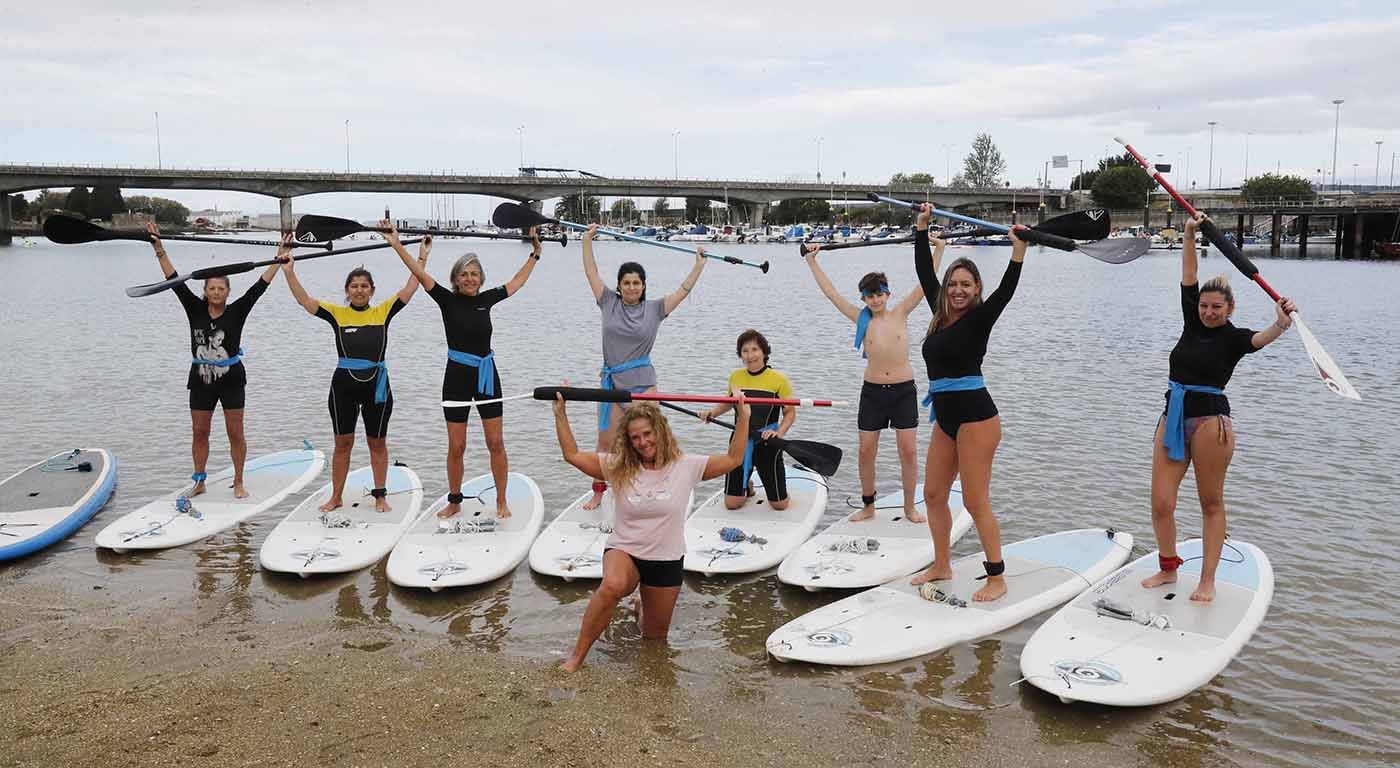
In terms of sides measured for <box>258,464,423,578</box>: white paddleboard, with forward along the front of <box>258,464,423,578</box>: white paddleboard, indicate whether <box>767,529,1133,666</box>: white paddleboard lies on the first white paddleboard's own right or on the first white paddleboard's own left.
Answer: on the first white paddleboard's own left

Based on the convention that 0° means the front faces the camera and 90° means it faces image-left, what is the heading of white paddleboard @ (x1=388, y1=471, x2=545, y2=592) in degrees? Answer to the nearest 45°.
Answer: approximately 45°

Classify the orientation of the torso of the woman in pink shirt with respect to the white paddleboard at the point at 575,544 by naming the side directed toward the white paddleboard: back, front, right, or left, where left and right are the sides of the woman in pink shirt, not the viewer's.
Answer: back

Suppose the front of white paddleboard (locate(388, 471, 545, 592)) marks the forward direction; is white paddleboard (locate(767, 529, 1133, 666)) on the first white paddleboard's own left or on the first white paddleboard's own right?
on the first white paddleboard's own left

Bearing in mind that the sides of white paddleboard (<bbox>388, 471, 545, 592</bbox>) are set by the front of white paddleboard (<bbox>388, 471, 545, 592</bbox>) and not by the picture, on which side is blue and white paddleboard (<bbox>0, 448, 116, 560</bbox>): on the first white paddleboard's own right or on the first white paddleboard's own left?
on the first white paddleboard's own right

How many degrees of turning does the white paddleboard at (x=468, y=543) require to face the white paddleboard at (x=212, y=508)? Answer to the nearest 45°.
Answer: approximately 90° to its right

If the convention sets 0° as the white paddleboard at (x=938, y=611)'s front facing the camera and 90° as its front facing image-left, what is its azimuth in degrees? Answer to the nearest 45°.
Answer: approximately 45°

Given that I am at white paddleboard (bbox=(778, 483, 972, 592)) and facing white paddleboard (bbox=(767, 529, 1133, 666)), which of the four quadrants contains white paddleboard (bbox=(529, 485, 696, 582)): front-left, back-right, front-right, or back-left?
back-right

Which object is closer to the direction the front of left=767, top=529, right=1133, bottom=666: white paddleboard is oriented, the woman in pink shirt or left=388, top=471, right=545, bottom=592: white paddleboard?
the woman in pink shirt
